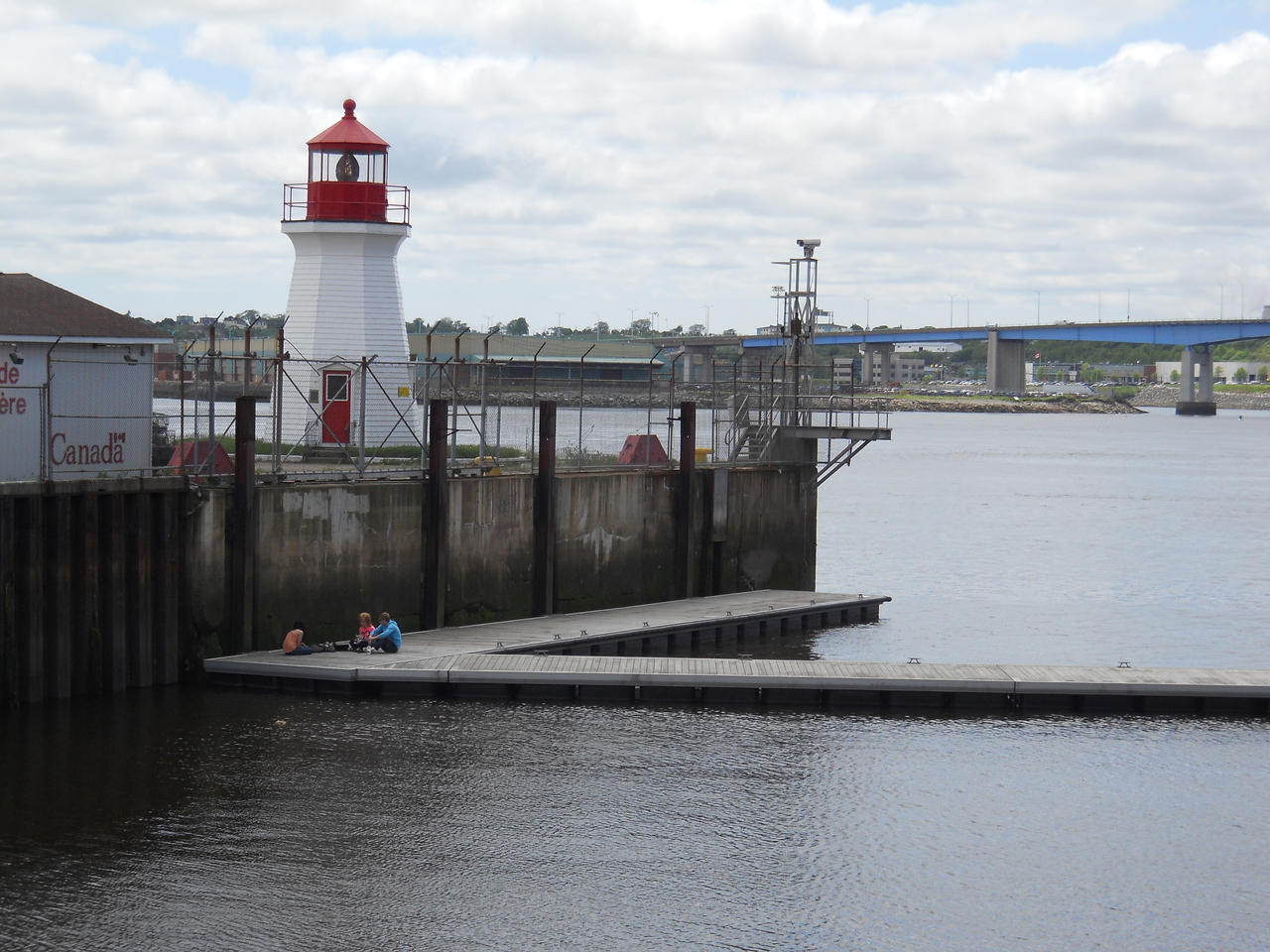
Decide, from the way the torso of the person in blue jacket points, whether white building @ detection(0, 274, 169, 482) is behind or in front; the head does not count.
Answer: in front

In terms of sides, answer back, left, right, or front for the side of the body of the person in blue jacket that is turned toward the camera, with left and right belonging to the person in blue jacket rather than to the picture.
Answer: left

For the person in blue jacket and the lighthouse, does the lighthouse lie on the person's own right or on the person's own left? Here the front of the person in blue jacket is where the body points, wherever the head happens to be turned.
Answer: on the person's own right
